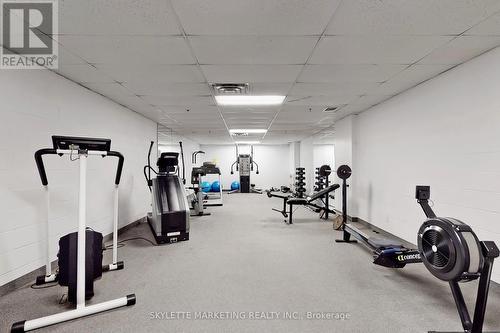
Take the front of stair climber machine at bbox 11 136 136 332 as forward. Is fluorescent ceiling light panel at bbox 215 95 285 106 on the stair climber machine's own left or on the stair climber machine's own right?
on the stair climber machine's own left

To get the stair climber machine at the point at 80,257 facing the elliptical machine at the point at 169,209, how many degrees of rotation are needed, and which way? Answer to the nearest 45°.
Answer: approximately 135° to its left
